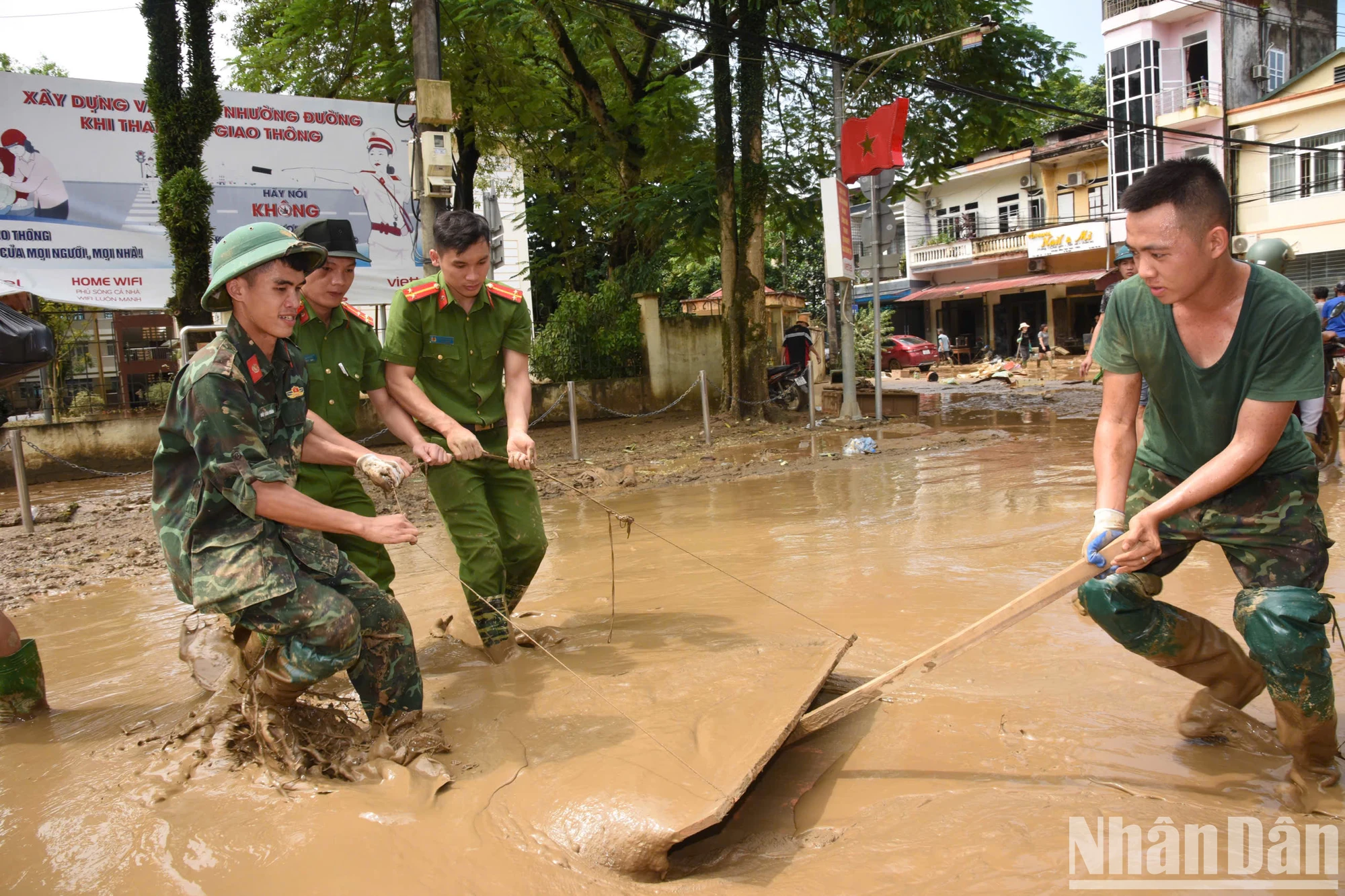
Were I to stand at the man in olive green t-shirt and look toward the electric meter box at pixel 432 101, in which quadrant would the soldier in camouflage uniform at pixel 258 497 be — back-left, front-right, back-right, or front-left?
front-left

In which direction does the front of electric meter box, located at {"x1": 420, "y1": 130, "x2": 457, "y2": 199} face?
toward the camera

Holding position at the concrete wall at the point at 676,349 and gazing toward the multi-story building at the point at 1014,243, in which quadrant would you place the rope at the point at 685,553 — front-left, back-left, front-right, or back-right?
back-right

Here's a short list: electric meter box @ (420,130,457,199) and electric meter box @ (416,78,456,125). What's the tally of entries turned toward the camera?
2

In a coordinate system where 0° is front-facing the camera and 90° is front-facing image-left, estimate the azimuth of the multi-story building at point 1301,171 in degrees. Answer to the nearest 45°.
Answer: approximately 45°

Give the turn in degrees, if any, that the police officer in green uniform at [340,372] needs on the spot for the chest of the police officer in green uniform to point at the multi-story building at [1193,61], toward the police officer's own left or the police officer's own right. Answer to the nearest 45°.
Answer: approximately 90° to the police officer's own left

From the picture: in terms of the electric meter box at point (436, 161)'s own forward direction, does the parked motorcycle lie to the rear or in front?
to the rear

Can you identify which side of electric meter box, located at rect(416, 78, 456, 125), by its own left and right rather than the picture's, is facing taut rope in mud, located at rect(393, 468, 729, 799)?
front

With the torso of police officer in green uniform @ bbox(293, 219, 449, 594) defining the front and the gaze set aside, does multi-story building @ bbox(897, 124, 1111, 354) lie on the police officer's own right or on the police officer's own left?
on the police officer's own left

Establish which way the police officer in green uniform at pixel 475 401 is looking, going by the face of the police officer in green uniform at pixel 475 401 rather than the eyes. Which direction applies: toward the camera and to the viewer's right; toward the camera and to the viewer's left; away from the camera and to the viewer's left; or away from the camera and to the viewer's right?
toward the camera and to the viewer's right

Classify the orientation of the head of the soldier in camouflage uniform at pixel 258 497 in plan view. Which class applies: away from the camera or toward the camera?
toward the camera

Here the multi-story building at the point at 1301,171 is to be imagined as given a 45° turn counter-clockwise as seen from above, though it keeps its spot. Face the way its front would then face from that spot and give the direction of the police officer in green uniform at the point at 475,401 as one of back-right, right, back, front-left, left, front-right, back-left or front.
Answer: front

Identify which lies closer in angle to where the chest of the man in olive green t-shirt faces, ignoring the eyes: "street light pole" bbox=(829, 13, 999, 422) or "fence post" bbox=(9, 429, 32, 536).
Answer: the fence post

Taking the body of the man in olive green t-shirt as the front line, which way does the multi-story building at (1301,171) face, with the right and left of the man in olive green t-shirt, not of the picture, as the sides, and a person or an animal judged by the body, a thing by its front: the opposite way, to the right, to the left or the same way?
the same way

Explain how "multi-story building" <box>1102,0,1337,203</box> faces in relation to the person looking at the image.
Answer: facing the viewer and to the left of the viewer

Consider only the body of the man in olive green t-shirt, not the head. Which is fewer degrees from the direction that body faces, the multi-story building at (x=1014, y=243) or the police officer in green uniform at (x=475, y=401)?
the police officer in green uniform

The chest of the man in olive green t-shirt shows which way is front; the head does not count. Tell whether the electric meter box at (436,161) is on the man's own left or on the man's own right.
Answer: on the man's own right
